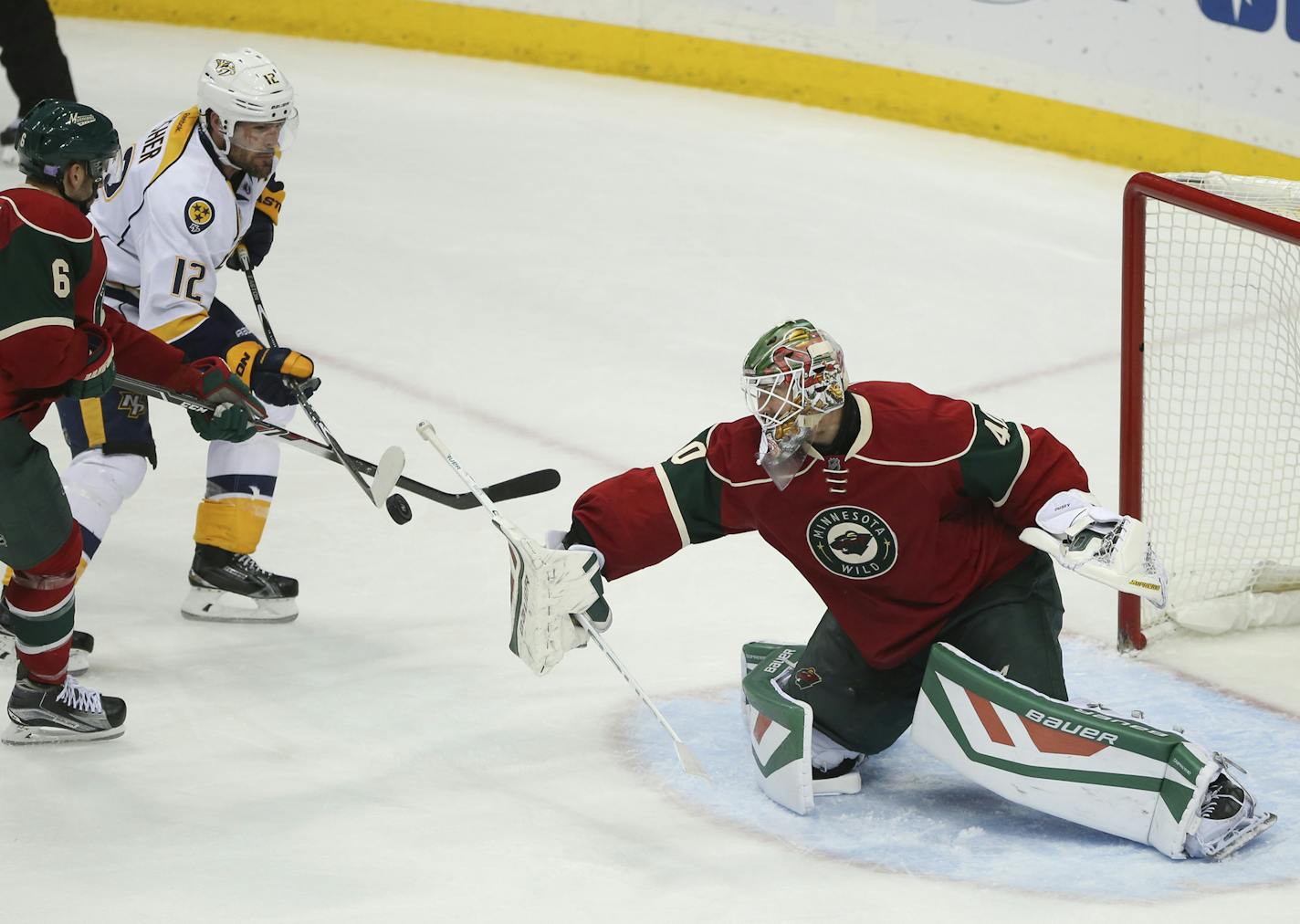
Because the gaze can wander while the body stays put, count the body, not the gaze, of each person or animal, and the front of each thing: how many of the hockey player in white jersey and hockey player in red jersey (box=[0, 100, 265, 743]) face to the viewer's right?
2

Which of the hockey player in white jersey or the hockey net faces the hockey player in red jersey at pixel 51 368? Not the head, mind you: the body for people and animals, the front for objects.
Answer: the hockey net

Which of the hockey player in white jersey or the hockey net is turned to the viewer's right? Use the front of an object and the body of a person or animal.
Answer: the hockey player in white jersey

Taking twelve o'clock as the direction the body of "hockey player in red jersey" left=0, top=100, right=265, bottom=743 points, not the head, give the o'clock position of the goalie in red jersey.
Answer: The goalie in red jersey is roughly at 1 o'clock from the hockey player in red jersey.

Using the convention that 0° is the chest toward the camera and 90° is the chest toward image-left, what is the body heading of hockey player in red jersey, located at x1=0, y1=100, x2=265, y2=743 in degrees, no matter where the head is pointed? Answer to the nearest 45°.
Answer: approximately 270°

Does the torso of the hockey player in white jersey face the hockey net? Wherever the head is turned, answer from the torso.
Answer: yes

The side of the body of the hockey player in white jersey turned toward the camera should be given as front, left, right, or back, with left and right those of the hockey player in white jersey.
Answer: right

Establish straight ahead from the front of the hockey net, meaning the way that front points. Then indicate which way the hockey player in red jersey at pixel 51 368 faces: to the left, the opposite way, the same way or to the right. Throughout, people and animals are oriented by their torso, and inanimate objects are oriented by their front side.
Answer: the opposite way

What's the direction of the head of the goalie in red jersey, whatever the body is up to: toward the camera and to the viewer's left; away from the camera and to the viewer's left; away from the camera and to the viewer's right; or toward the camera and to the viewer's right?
toward the camera and to the viewer's left

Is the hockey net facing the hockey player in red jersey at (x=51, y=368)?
yes

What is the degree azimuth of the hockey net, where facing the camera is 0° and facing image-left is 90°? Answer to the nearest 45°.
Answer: approximately 45°

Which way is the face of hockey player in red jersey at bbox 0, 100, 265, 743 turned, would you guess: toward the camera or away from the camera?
away from the camera

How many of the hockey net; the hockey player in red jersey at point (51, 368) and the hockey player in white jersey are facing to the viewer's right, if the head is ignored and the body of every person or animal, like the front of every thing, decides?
2

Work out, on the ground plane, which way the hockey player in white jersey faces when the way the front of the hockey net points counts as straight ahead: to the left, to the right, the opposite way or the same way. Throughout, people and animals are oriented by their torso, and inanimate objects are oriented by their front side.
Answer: the opposite way
